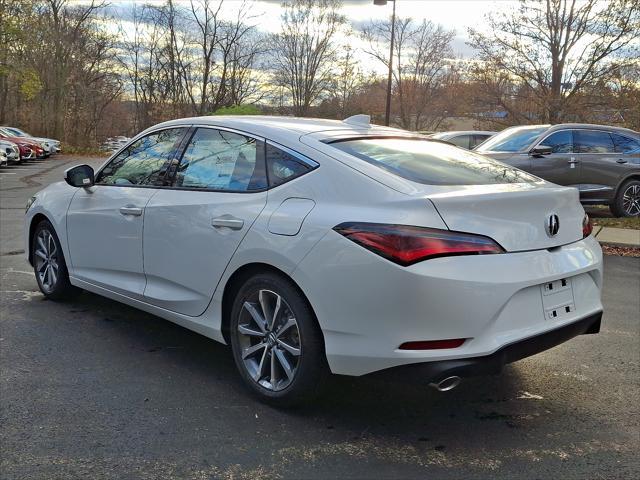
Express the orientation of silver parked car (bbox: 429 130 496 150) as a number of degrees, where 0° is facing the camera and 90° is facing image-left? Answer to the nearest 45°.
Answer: approximately 90°

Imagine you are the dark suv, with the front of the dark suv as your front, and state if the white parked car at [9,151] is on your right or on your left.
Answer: on your right

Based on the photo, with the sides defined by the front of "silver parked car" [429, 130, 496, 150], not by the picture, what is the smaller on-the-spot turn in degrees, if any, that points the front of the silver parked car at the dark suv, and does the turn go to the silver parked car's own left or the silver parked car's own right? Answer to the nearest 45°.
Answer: approximately 135° to the silver parked car's own left

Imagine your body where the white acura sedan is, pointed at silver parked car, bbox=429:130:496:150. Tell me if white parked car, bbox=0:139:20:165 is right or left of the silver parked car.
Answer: left

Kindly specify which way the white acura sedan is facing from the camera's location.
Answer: facing away from the viewer and to the left of the viewer

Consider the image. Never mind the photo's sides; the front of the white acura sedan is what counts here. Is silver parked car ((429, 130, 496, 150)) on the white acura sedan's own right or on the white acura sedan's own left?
on the white acura sedan's own right

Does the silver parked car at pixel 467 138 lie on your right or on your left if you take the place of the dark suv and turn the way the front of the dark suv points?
on your right

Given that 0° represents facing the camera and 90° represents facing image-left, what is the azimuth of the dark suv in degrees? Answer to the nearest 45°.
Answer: approximately 45°

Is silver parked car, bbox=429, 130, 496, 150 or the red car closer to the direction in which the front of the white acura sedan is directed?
the red car

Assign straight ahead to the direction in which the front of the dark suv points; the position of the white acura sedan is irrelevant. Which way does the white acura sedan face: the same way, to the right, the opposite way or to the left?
to the right
